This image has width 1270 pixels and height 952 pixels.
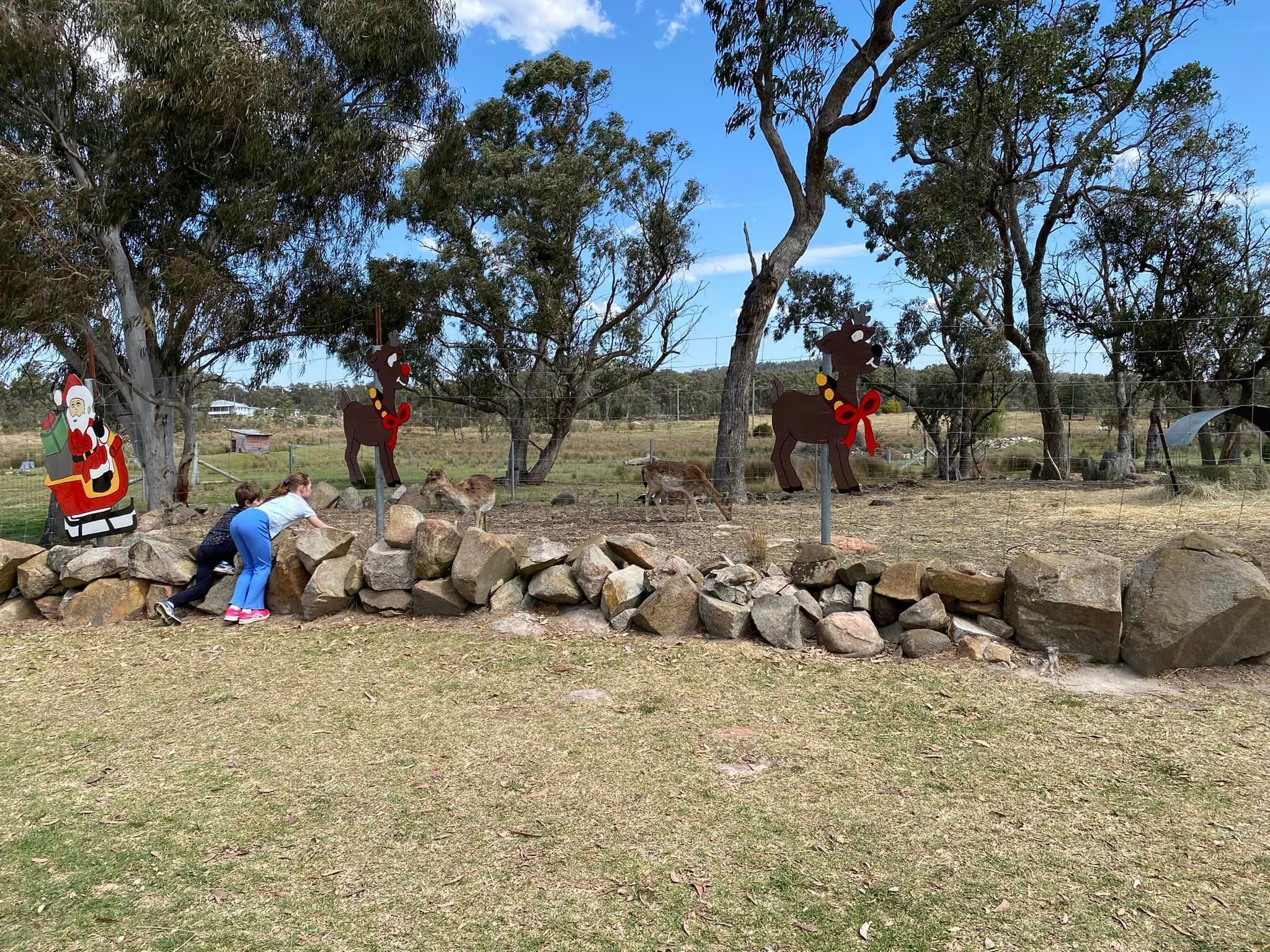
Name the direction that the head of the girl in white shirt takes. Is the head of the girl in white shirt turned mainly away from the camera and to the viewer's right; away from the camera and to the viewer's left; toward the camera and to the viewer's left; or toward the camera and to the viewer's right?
away from the camera and to the viewer's right

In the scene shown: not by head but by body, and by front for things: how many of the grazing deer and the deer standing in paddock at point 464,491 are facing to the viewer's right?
1

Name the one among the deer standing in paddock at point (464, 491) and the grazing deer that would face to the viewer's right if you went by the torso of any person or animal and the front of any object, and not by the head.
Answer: the grazing deer

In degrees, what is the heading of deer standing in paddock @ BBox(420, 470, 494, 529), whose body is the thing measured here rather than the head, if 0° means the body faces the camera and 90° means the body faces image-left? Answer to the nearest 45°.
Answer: approximately 90°

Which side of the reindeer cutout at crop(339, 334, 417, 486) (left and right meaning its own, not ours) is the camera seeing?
right

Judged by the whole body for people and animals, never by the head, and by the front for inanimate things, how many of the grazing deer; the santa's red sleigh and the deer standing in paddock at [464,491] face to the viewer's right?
2

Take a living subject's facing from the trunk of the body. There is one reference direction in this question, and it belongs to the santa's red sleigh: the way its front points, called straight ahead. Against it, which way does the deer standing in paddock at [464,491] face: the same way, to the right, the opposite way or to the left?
the opposite way

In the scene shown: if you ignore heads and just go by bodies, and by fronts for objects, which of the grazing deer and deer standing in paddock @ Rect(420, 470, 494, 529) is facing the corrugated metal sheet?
the grazing deer

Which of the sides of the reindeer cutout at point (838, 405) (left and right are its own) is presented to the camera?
right

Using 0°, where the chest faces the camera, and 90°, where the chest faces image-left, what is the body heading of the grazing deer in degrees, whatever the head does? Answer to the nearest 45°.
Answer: approximately 270°

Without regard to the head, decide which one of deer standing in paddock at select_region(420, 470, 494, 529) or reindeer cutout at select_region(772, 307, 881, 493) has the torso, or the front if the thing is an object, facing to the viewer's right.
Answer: the reindeer cutout

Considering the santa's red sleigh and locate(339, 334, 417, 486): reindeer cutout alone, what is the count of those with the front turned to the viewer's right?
2

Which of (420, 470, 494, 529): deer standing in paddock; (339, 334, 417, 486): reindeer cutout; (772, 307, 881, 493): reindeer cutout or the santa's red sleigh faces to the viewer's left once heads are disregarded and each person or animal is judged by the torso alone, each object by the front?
the deer standing in paddock
